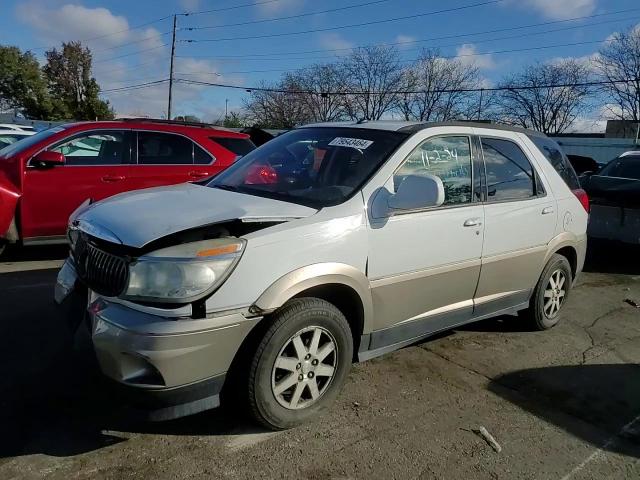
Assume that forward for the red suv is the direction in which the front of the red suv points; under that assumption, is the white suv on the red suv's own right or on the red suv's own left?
on the red suv's own left

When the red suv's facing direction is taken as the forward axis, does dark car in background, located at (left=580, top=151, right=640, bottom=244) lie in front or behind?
behind

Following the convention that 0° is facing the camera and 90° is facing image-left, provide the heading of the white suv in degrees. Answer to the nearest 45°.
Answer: approximately 45°

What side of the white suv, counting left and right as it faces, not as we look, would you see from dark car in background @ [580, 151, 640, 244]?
back

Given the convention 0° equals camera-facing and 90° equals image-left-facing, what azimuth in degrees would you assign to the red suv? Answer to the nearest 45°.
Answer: approximately 90°

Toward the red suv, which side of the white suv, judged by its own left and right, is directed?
right
